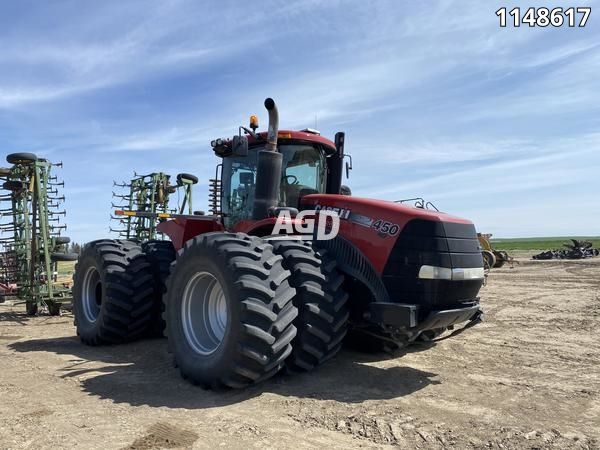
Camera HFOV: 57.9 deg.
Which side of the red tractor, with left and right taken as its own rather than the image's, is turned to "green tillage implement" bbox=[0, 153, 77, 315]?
back

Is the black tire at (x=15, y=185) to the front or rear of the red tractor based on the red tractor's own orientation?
to the rear

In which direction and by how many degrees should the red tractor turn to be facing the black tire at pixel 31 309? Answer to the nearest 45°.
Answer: approximately 180°

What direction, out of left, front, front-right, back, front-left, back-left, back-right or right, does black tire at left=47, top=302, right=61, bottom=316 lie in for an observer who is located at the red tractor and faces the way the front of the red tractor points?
back

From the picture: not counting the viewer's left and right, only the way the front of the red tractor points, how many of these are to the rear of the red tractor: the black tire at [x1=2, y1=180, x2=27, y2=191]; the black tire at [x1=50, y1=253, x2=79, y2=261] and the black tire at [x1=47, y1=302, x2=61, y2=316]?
3

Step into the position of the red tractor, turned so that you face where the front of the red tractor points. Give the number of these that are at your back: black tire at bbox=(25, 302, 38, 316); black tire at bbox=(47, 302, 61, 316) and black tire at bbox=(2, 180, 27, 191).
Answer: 3

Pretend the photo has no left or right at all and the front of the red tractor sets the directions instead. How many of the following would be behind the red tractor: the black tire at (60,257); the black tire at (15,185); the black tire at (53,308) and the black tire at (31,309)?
4

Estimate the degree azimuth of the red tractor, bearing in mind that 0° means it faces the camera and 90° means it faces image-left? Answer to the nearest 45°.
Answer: approximately 315°
